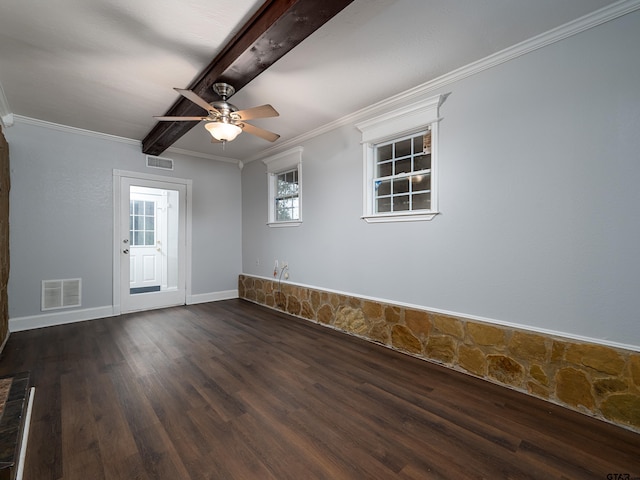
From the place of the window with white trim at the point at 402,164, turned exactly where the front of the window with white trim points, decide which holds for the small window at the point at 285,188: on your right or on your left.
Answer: on your right

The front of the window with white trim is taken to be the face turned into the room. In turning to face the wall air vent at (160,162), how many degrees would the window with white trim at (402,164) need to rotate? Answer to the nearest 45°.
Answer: approximately 45° to its right

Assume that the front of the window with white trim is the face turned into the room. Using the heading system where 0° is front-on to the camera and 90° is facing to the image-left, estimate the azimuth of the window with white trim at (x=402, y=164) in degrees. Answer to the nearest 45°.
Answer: approximately 45°

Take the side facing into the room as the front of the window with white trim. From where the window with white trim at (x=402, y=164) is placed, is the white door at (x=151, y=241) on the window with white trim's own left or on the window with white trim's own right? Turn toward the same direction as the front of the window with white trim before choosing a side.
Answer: on the window with white trim's own right

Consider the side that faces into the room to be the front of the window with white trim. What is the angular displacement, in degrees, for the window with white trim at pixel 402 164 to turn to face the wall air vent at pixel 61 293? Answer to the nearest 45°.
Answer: approximately 45° to its right

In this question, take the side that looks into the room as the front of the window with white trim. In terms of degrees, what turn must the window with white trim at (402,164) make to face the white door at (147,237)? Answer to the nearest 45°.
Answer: approximately 45° to its right
